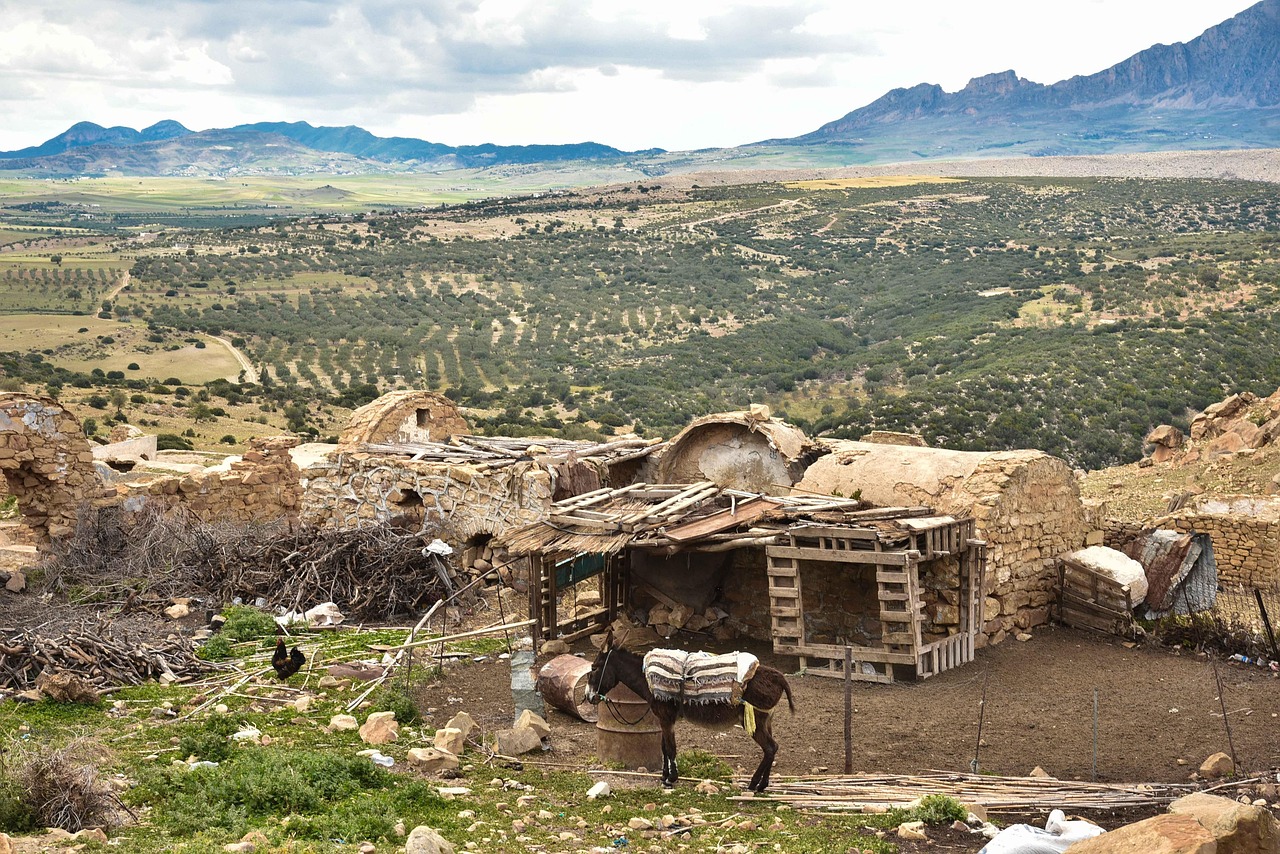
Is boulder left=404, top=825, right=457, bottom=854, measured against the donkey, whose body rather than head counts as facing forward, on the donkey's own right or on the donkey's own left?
on the donkey's own left

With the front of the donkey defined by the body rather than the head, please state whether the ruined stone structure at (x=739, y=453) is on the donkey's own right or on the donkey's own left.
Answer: on the donkey's own right

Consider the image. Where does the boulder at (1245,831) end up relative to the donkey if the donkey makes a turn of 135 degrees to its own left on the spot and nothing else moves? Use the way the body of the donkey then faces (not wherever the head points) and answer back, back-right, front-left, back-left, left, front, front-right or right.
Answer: front

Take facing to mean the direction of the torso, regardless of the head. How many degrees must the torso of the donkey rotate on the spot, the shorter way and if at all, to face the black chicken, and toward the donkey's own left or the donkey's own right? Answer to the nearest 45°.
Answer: approximately 45° to the donkey's own right

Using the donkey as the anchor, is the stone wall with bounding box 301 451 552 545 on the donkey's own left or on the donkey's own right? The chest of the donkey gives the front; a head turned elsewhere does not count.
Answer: on the donkey's own right

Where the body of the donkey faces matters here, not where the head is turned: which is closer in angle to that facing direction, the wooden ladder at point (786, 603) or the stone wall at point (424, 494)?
the stone wall

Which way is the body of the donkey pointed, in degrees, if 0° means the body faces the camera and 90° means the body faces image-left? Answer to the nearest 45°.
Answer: approximately 90°

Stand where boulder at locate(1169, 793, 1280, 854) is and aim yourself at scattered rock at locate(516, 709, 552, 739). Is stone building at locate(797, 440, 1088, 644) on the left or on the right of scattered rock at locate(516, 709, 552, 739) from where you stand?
right

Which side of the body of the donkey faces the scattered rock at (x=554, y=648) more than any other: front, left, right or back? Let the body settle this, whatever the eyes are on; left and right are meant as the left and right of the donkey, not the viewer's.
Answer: right

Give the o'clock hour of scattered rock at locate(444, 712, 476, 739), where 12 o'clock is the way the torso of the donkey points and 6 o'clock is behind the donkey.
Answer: The scattered rock is roughly at 1 o'clock from the donkey.
